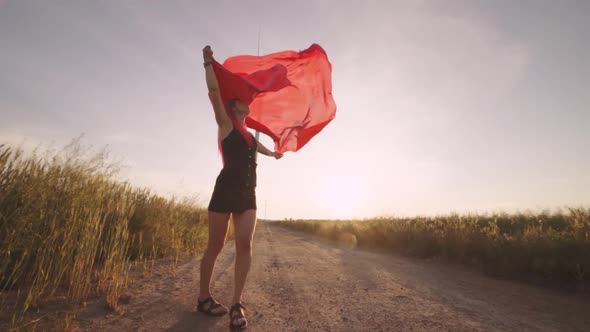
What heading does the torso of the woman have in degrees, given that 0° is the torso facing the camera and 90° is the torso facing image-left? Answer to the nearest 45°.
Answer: approximately 315°

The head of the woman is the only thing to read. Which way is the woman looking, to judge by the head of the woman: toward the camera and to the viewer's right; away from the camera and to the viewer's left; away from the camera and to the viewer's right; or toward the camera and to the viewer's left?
toward the camera and to the viewer's right
